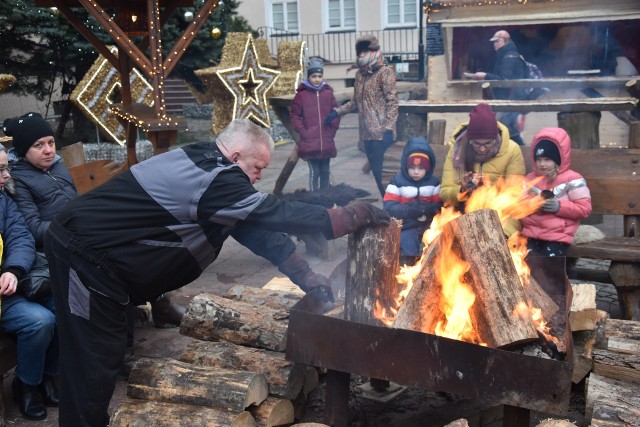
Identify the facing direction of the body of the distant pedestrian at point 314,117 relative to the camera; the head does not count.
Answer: toward the camera

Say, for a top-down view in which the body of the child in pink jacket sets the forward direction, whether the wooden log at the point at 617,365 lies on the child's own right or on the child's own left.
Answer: on the child's own left

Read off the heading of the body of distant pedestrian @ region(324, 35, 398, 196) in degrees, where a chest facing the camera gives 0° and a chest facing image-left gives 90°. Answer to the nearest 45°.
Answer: approximately 45°

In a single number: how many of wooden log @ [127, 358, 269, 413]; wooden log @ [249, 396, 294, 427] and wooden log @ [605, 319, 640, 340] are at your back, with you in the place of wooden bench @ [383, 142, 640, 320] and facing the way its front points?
0

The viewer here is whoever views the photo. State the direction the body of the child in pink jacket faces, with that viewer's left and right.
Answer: facing the viewer and to the left of the viewer

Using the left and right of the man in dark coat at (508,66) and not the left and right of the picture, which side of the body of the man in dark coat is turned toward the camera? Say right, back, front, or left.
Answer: left

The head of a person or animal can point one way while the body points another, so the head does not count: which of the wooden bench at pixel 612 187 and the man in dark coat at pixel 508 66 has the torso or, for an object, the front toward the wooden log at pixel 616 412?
the wooden bench

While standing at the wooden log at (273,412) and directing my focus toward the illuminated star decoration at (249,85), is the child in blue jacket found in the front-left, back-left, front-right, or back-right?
front-right

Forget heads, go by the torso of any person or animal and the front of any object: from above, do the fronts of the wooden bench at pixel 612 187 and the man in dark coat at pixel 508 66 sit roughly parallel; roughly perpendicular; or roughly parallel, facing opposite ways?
roughly perpendicular

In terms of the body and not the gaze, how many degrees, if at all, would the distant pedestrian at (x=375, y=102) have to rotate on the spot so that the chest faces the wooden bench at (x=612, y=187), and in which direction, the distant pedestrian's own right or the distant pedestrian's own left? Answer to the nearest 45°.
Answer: approximately 90° to the distant pedestrian's own left

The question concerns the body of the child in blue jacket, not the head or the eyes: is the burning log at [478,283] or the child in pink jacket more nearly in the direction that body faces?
the burning log

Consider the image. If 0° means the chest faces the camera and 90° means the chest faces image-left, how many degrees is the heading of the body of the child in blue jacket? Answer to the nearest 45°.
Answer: approximately 0°

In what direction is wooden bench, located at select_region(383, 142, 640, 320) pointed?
toward the camera

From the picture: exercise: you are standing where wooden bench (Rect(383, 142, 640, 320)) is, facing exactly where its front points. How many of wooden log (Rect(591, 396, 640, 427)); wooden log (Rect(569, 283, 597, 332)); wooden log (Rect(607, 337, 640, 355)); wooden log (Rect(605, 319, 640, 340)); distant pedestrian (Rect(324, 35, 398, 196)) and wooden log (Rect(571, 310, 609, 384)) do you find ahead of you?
5

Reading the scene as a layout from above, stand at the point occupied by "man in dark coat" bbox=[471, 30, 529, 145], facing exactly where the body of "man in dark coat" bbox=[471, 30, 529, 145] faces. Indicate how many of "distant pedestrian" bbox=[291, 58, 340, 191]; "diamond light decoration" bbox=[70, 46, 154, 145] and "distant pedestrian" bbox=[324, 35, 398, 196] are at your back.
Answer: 0
